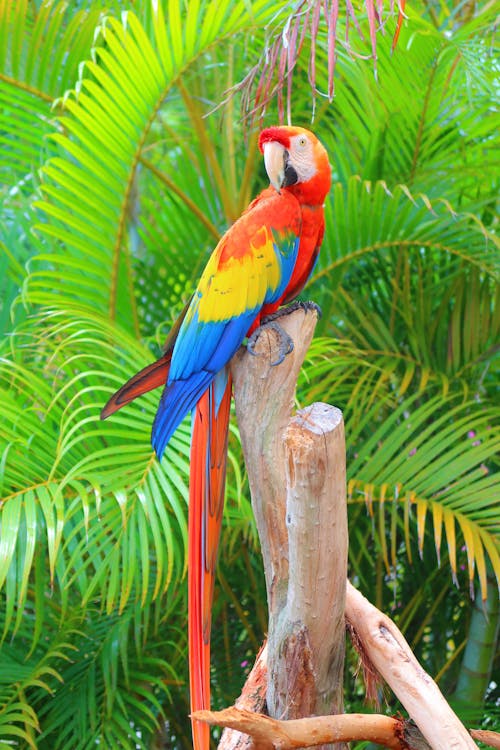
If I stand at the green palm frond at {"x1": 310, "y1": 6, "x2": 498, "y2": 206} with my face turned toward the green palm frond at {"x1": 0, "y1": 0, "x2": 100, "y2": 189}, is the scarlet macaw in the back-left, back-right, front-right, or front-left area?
front-left

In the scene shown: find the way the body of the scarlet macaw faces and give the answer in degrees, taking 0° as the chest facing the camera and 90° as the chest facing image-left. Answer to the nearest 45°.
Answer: approximately 270°

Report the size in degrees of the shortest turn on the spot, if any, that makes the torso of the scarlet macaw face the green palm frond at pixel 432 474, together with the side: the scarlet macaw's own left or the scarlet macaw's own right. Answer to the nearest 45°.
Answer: approximately 45° to the scarlet macaw's own left
